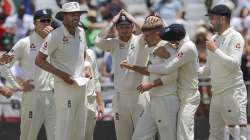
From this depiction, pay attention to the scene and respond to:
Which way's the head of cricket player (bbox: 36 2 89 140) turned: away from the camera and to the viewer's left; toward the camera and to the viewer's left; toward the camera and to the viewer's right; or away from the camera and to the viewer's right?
toward the camera and to the viewer's right

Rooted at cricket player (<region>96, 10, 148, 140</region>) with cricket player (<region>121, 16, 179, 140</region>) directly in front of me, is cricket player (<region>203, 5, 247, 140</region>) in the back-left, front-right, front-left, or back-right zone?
front-left

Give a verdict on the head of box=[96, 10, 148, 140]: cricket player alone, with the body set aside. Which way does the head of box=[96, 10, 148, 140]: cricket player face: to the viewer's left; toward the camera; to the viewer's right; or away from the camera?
toward the camera

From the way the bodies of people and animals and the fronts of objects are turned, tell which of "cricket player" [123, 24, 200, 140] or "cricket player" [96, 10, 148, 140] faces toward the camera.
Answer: "cricket player" [96, 10, 148, 140]

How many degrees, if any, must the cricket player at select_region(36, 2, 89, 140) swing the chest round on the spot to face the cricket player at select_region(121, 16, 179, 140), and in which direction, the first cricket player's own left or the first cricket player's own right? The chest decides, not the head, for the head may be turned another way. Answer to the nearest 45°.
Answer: approximately 45° to the first cricket player's own left

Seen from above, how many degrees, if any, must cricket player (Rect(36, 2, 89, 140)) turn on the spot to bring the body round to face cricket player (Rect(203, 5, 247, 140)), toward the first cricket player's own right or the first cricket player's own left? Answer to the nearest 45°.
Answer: approximately 45° to the first cricket player's own left

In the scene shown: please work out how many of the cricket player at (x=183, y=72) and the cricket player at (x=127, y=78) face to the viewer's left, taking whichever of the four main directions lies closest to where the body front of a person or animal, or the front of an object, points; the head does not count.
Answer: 1

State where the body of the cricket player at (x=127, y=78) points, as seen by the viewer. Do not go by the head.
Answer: toward the camera

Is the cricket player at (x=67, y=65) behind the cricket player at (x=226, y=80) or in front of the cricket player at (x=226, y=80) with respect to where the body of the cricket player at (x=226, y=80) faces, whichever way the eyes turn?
in front

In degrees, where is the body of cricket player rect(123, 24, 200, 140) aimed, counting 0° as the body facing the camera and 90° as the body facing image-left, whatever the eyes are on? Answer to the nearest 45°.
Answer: approximately 90°
